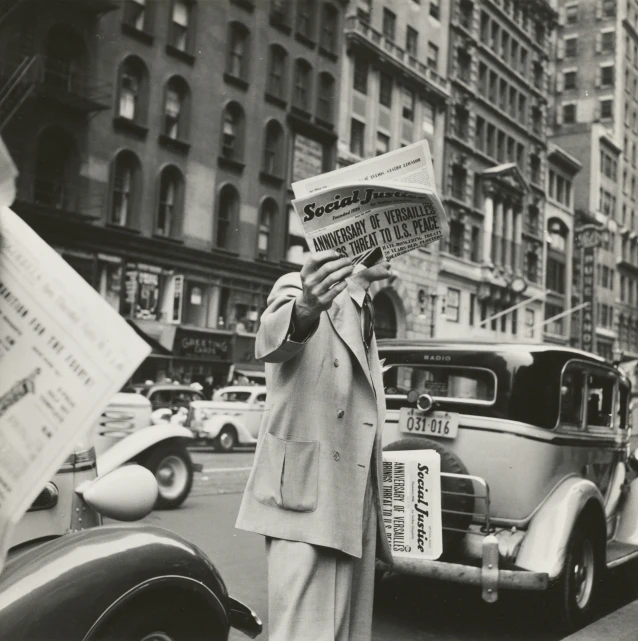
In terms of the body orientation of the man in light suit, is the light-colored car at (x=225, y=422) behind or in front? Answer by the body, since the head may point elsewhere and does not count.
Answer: behind

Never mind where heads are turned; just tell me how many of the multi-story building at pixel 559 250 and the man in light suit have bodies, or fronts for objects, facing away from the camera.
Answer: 0

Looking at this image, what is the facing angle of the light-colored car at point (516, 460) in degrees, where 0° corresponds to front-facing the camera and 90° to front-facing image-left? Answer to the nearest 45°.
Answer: approximately 225°

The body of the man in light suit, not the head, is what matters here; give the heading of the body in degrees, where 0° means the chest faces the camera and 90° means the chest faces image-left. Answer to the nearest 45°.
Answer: approximately 315°

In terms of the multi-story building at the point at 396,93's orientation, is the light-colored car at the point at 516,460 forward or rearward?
forward

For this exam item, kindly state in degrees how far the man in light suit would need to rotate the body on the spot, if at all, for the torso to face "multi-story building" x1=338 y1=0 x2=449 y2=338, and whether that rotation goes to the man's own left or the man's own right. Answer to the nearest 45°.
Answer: approximately 135° to the man's own left

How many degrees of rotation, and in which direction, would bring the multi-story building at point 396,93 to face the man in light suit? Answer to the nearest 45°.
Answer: approximately 45° to its right

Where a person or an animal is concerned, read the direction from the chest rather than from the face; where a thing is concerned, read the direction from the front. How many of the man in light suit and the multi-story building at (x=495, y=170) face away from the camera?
0

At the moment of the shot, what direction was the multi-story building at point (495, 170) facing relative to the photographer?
facing the viewer and to the right of the viewer
